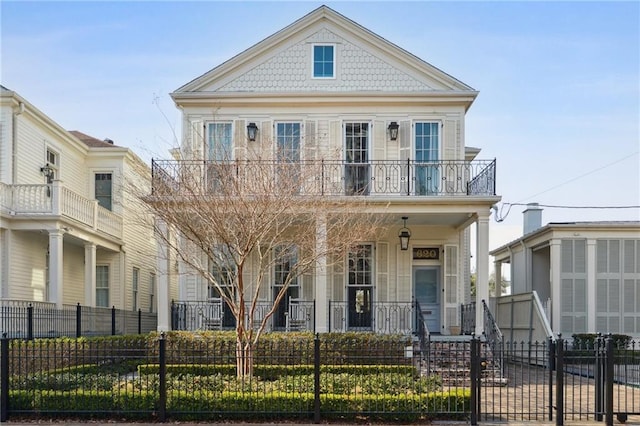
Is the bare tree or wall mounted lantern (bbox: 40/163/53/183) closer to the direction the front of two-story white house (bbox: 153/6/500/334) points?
the bare tree

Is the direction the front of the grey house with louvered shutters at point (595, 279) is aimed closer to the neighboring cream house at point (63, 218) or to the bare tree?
the bare tree

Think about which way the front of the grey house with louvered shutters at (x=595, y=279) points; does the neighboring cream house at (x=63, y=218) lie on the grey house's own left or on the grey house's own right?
on the grey house's own right

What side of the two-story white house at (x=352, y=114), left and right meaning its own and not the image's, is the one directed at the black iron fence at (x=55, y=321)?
right

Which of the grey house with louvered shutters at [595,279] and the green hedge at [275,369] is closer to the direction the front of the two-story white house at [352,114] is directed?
the green hedge

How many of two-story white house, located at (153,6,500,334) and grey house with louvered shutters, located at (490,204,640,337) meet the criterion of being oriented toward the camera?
2

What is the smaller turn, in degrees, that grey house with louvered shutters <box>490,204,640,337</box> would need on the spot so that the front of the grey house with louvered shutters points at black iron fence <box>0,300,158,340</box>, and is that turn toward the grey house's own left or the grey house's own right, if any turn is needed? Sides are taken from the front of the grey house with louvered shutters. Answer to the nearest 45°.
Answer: approximately 45° to the grey house's own right

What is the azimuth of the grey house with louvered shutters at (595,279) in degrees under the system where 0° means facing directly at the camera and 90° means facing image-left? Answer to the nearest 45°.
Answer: approximately 0°
